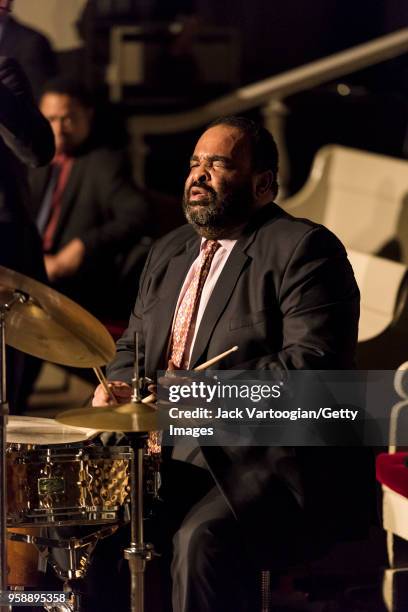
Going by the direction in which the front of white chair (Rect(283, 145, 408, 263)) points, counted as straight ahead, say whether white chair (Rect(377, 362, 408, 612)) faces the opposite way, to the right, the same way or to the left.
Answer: the same way

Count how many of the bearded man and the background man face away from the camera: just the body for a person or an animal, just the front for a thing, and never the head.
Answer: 0

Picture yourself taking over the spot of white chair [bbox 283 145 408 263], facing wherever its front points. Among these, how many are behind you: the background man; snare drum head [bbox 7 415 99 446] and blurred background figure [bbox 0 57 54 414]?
0

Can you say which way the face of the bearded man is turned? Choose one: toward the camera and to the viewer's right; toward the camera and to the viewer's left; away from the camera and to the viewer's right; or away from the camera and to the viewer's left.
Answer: toward the camera and to the viewer's left

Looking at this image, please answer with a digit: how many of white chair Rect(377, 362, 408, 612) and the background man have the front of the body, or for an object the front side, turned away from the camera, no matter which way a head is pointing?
0

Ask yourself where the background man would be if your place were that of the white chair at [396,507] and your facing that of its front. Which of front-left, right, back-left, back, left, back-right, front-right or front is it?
right

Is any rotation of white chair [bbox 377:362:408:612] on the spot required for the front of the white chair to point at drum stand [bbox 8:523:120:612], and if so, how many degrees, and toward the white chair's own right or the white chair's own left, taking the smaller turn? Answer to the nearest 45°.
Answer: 0° — it already faces it

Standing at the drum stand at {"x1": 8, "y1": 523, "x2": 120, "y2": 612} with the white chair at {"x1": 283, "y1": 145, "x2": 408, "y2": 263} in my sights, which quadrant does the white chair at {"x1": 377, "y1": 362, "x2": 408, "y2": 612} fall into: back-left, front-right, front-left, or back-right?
front-right

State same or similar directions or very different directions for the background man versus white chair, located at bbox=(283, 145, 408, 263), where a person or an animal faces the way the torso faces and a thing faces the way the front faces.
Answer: same or similar directions

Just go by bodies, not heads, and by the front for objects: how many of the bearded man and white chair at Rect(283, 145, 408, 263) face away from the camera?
0

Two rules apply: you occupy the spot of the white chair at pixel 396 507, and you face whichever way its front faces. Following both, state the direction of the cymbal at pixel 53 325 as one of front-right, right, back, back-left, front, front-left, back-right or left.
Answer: front

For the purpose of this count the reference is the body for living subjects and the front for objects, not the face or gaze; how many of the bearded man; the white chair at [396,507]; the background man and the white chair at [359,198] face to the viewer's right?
0

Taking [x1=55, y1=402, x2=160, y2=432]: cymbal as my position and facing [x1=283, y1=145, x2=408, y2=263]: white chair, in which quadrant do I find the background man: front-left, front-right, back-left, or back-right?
front-left

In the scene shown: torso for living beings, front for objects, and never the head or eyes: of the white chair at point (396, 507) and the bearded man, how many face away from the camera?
0

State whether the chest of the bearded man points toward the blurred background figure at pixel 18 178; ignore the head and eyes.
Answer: no

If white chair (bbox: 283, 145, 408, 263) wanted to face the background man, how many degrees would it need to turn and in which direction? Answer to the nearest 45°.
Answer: approximately 45° to its right

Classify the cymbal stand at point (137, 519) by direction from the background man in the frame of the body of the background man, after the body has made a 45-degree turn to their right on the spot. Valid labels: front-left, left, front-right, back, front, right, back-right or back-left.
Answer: left
